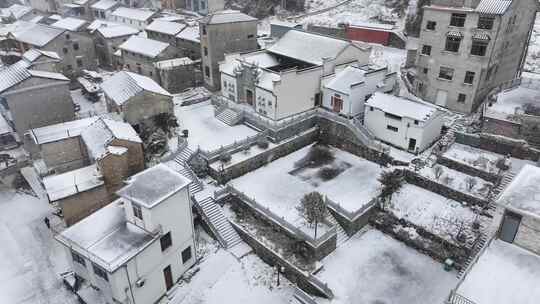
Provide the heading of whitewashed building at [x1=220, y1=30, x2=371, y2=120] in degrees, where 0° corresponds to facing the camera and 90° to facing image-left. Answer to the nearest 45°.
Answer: approximately 45°

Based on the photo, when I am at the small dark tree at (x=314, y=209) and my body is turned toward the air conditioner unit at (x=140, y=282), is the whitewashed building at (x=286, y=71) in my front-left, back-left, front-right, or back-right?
back-right

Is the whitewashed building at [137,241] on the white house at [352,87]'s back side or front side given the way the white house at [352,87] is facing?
on the front side

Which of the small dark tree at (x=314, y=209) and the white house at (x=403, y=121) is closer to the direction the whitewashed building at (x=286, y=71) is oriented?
the small dark tree

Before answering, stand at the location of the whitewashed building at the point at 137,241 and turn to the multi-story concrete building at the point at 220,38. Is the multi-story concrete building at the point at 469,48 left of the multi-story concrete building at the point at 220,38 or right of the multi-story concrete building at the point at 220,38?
right

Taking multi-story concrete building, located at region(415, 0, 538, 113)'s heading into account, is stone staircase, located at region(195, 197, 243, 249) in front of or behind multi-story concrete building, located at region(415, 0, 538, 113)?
in front

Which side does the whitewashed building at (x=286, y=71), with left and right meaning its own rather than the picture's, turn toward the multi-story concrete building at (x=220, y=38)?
right

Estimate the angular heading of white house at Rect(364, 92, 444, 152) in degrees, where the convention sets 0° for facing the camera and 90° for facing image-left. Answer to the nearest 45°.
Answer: approximately 45°

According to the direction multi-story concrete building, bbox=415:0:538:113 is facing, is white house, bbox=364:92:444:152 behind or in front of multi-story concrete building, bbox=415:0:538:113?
in front

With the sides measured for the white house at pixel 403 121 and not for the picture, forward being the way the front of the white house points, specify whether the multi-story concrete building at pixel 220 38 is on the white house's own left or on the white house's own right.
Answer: on the white house's own right

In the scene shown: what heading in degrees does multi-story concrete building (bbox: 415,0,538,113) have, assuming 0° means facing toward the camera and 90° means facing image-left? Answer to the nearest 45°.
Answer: approximately 45°

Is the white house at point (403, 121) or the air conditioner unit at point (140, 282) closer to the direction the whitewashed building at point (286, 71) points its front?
the air conditioner unit

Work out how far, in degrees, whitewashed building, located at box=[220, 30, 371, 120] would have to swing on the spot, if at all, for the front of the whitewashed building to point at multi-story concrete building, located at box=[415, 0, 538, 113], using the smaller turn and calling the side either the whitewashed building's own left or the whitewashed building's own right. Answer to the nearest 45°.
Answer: approximately 135° to the whitewashed building's own left

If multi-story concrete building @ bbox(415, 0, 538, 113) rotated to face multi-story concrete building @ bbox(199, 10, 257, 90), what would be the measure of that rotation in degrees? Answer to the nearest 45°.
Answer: approximately 45° to its right
